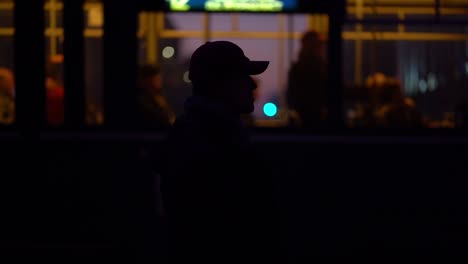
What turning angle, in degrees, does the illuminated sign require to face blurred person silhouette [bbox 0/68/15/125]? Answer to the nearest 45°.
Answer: approximately 90° to its right

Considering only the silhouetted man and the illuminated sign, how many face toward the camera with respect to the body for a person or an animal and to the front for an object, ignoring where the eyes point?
1

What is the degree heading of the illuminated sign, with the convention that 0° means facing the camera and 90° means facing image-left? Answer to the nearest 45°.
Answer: approximately 0°

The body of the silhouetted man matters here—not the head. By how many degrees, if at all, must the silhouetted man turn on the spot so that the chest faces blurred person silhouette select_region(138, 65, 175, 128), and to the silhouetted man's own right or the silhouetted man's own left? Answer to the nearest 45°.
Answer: approximately 90° to the silhouetted man's own left

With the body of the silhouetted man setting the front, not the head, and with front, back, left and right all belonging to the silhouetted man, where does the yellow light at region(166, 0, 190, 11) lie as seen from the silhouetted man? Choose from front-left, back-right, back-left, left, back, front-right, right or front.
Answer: left

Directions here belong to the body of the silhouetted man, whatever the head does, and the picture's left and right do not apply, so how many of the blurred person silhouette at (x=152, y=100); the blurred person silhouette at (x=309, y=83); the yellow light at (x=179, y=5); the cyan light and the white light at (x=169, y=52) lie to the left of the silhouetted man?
5

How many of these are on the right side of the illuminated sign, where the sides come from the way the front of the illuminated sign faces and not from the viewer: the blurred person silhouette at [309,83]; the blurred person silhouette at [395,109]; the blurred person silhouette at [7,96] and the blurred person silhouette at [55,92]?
2

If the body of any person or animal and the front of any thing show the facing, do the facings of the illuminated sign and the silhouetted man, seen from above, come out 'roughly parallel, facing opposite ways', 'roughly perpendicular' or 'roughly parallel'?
roughly perpendicular

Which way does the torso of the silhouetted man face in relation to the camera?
to the viewer's right

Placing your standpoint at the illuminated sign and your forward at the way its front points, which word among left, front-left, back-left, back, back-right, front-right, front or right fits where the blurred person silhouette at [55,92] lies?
right

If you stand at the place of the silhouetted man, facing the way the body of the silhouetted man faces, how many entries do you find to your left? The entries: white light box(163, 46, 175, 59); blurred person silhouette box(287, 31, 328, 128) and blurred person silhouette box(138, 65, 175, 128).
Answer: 3

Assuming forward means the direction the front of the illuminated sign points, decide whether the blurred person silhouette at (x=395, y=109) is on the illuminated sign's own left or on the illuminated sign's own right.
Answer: on the illuminated sign's own left

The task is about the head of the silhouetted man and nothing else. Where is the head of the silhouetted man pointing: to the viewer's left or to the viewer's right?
to the viewer's right

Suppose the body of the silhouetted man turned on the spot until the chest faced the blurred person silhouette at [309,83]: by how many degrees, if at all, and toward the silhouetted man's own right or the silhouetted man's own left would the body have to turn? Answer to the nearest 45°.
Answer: approximately 90° to the silhouetted man's own left
